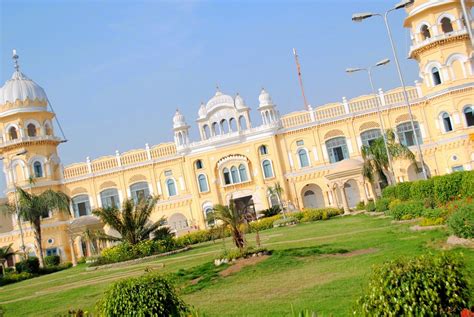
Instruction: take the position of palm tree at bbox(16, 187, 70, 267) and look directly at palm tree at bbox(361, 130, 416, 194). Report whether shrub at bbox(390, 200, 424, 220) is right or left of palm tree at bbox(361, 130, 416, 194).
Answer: right

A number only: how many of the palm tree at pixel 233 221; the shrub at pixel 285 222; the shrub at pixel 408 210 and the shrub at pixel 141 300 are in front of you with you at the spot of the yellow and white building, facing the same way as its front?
4

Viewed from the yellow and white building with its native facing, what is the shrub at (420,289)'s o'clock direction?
The shrub is roughly at 12 o'clock from the yellow and white building.

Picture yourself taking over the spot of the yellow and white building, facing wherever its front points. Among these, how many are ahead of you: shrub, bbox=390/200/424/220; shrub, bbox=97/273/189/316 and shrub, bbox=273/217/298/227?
3

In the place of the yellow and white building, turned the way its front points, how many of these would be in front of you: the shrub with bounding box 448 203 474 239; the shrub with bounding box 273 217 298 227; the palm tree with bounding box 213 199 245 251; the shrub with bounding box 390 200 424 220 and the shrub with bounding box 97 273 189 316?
5

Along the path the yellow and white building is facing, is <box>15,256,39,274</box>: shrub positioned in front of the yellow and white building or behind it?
in front

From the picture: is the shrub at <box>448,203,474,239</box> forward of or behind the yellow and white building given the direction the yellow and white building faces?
forward

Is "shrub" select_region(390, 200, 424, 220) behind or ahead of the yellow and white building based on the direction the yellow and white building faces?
ahead

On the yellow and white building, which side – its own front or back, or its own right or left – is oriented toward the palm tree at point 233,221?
front

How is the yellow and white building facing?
toward the camera

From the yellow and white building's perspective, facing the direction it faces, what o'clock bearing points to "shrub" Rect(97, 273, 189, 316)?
The shrub is roughly at 12 o'clock from the yellow and white building.

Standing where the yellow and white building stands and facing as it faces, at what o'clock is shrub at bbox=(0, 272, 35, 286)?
The shrub is roughly at 1 o'clock from the yellow and white building.
